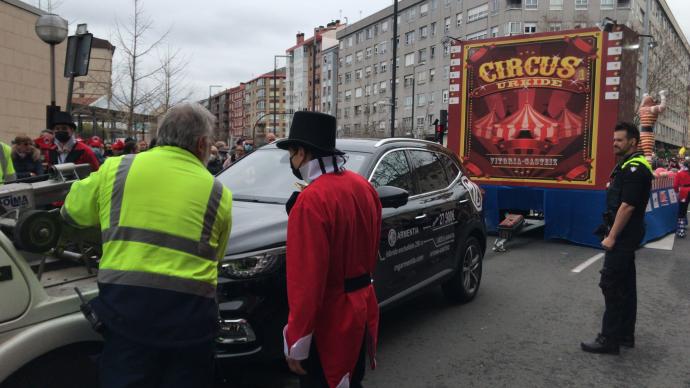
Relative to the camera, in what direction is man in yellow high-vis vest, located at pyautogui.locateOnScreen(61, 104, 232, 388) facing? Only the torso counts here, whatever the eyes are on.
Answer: away from the camera

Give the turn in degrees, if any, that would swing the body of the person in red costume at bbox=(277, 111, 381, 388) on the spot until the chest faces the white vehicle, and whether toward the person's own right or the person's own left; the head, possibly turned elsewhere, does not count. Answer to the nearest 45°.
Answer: approximately 45° to the person's own left

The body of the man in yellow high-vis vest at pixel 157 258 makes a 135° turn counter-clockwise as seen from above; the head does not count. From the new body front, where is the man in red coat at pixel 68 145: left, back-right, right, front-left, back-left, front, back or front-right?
back-right

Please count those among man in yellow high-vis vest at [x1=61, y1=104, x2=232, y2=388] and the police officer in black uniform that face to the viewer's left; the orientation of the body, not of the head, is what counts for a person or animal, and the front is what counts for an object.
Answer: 1

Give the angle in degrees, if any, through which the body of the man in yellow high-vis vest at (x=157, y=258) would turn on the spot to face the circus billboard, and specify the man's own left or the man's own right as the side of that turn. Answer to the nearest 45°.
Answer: approximately 45° to the man's own right

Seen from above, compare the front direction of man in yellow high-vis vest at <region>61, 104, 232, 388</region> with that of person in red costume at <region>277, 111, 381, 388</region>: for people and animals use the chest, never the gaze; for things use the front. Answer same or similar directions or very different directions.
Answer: same or similar directions

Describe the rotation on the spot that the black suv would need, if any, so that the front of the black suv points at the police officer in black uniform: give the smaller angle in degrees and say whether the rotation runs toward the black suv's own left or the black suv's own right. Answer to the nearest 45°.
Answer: approximately 135° to the black suv's own left

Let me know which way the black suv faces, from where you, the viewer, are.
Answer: facing the viewer and to the left of the viewer

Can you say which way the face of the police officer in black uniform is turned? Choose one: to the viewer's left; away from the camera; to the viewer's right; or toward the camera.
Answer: to the viewer's left

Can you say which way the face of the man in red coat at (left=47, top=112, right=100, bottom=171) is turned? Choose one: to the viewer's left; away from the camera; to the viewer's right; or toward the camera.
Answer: toward the camera

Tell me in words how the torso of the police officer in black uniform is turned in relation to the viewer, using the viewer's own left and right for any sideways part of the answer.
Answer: facing to the left of the viewer

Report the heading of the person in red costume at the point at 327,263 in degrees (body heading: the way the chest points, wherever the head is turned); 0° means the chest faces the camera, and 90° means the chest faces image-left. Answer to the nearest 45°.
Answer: approximately 135°
